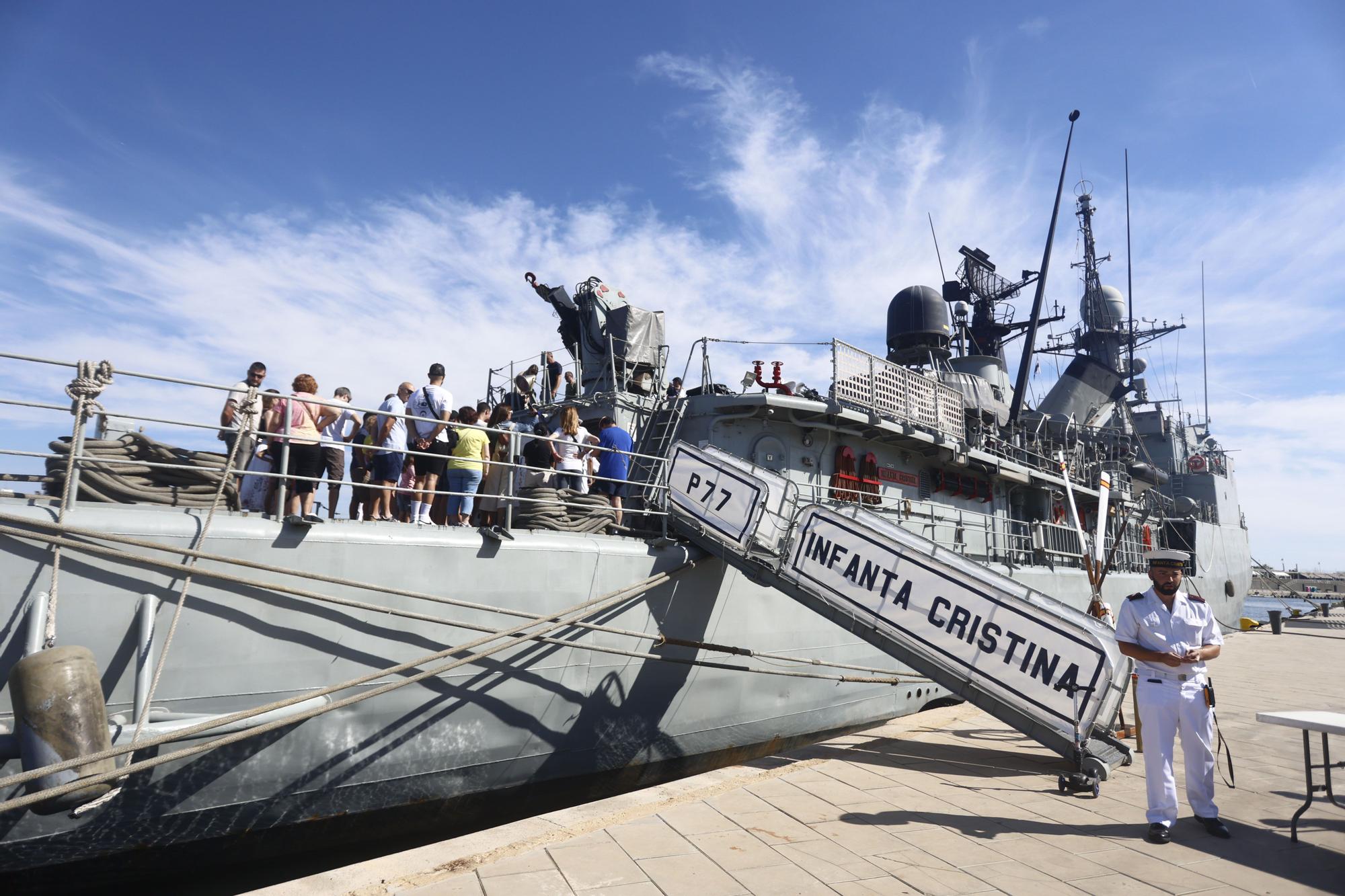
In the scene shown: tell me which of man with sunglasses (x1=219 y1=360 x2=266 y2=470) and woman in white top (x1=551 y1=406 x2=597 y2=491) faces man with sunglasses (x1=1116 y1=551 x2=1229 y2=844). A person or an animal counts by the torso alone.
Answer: man with sunglasses (x1=219 y1=360 x2=266 y2=470)

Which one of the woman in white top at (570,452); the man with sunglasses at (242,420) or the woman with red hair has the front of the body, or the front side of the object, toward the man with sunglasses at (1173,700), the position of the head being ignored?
the man with sunglasses at (242,420)

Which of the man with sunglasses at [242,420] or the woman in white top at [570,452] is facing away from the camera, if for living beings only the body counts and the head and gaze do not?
the woman in white top

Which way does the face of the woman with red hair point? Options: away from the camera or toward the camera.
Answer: away from the camera

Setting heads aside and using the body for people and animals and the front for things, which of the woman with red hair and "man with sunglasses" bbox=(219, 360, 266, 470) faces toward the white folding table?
the man with sunglasses

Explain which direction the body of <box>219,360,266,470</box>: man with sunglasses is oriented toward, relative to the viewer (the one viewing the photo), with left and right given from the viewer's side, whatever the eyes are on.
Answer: facing the viewer and to the right of the viewer

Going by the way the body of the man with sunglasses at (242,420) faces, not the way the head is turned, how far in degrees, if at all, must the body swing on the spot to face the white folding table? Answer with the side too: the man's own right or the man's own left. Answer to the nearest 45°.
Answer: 0° — they already face it

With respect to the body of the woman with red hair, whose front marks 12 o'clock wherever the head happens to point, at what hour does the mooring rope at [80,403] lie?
The mooring rope is roughly at 8 o'clock from the woman with red hair.

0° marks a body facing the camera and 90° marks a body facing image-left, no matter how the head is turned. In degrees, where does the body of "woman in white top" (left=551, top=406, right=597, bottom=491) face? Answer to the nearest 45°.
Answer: approximately 180°

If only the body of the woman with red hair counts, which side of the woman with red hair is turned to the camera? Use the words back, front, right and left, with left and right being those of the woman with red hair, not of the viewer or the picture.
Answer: back
